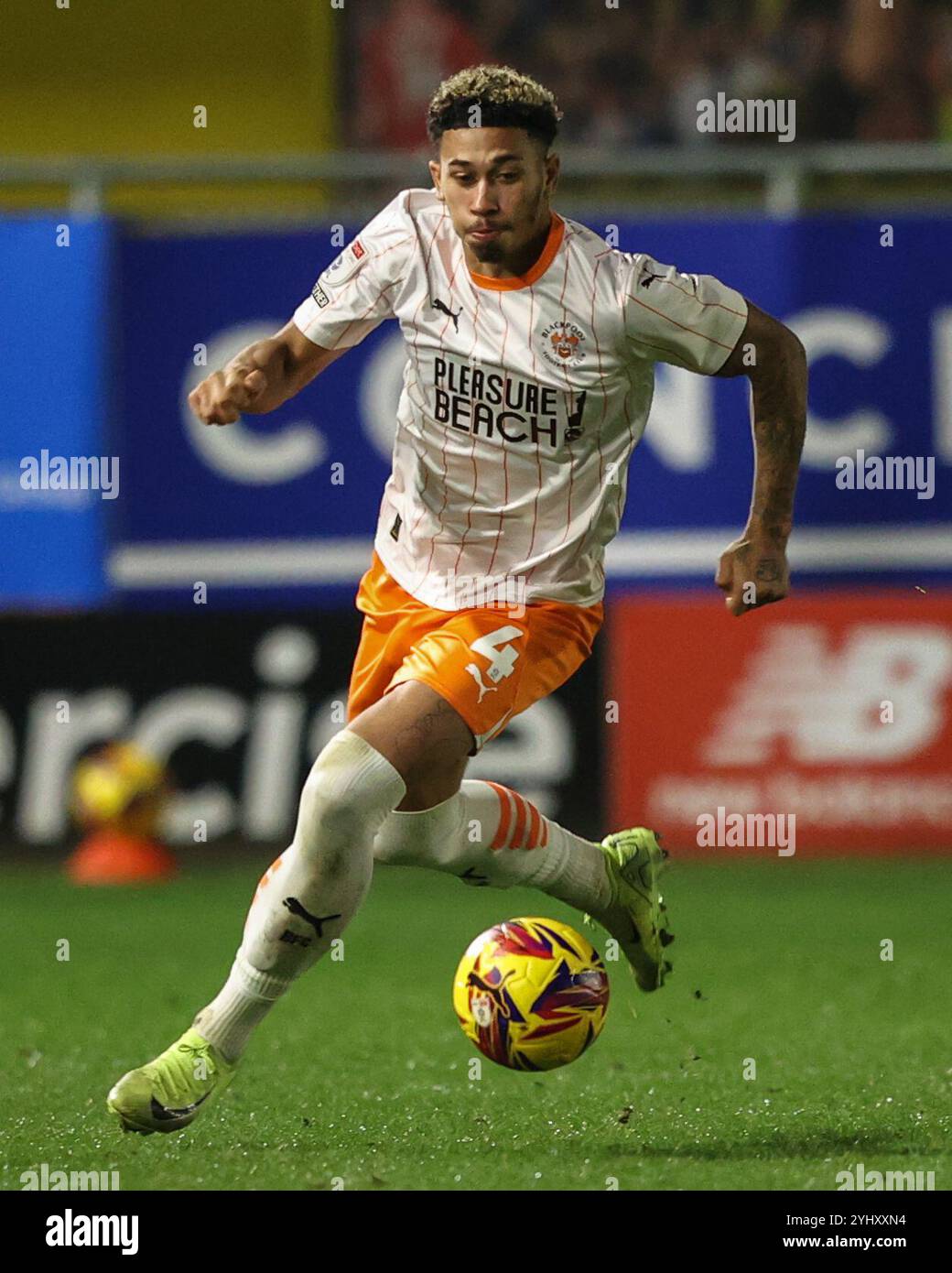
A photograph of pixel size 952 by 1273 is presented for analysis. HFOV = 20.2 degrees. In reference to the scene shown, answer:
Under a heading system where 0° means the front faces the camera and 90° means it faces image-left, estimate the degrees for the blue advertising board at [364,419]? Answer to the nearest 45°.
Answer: approximately 0°

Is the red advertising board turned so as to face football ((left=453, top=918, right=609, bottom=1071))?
yes

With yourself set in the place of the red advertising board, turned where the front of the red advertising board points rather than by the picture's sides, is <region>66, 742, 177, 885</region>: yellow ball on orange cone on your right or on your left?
on your right

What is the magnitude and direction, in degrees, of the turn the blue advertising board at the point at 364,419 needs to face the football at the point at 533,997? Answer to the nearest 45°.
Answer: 0° — it already faces it

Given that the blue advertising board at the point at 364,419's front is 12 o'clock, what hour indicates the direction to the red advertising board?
The red advertising board is roughly at 9 o'clock from the blue advertising board.

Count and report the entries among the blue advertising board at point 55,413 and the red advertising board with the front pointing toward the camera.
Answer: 2
